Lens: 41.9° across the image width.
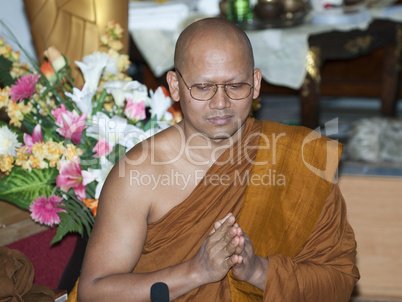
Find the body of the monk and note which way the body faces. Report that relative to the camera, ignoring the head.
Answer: toward the camera

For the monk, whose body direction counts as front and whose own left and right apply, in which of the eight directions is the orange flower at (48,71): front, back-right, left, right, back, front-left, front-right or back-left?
back-right

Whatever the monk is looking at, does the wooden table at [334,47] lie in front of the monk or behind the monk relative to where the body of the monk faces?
behind

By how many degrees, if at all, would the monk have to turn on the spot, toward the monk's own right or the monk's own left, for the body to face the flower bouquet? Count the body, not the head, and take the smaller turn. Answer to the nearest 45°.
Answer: approximately 135° to the monk's own right

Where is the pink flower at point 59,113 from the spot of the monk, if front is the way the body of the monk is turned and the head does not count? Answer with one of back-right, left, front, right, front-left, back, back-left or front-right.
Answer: back-right

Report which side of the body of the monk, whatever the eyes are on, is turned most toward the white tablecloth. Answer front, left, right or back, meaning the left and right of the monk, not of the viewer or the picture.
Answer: back

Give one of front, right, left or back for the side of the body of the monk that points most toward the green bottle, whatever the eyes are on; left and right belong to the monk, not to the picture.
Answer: back
